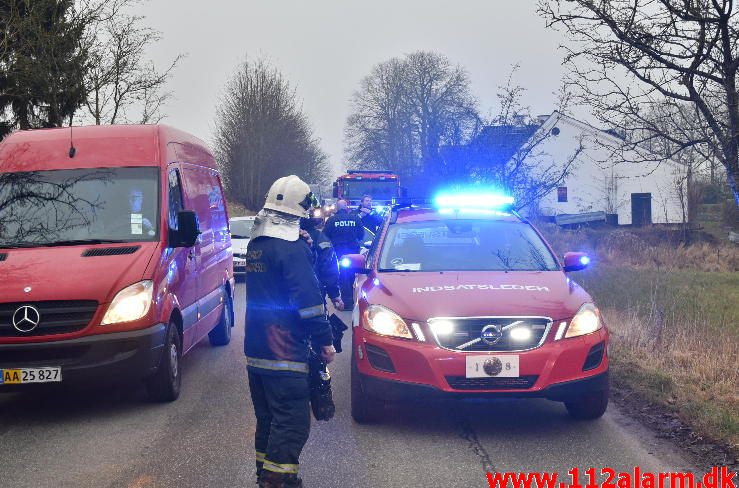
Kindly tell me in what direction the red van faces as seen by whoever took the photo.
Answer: facing the viewer

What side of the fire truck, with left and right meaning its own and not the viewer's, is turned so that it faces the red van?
front

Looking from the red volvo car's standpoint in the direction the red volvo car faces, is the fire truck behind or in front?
behind

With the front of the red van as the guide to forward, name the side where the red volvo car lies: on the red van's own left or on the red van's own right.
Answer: on the red van's own left

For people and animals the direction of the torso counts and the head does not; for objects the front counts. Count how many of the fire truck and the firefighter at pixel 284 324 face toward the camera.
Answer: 1

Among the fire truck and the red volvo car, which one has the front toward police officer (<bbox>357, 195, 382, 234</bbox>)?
the fire truck

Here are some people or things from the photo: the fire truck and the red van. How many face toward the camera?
2

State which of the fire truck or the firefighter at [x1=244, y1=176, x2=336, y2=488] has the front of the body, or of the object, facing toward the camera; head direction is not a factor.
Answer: the fire truck

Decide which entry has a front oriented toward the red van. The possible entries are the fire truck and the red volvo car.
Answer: the fire truck

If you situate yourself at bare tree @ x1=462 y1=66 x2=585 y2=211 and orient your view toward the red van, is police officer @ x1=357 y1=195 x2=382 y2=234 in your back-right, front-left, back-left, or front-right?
front-right

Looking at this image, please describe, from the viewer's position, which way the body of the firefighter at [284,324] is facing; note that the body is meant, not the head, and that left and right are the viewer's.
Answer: facing away from the viewer and to the right of the viewer

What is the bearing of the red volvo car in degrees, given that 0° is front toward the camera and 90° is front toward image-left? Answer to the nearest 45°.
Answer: approximately 0°

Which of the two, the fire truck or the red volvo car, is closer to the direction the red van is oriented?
the red volvo car

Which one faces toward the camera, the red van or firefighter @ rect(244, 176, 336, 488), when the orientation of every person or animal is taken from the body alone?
the red van

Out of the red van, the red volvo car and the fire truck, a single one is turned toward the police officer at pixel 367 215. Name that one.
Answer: the fire truck

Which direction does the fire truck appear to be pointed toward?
toward the camera

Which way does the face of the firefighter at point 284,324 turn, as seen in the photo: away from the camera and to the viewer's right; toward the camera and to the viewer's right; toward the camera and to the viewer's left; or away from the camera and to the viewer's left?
away from the camera and to the viewer's right

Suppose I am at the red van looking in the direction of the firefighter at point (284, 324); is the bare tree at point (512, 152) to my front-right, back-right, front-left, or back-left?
back-left

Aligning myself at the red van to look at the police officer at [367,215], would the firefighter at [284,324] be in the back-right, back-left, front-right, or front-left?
back-right
